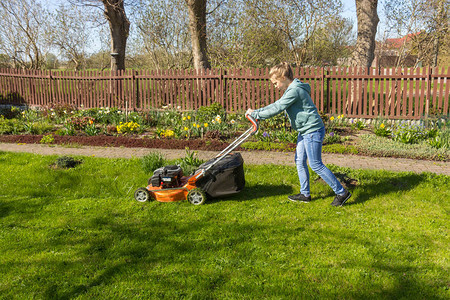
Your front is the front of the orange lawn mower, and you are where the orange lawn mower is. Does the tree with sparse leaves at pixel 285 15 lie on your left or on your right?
on your right

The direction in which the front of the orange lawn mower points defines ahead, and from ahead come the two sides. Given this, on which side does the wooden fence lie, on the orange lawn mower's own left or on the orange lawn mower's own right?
on the orange lawn mower's own right

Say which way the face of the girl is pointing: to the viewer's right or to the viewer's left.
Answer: to the viewer's left

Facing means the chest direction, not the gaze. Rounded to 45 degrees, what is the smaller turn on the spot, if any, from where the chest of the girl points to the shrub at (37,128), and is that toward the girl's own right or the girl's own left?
approximately 45° to the girl's own right

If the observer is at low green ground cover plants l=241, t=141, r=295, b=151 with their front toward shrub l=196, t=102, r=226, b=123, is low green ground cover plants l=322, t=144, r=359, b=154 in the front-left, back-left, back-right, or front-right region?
back-right

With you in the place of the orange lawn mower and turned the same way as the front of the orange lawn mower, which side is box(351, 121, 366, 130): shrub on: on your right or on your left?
on your right

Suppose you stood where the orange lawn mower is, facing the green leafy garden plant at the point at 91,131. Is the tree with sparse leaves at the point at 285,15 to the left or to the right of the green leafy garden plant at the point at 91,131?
right

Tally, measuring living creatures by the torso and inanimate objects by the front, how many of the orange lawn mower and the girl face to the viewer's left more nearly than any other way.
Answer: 2

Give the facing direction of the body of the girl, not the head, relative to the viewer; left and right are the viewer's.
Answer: facing to the left of the viewer

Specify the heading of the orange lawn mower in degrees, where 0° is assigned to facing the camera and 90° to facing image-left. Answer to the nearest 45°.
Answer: approximately 90°

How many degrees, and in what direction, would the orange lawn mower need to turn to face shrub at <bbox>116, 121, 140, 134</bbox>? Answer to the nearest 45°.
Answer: approximately 90° to its right
